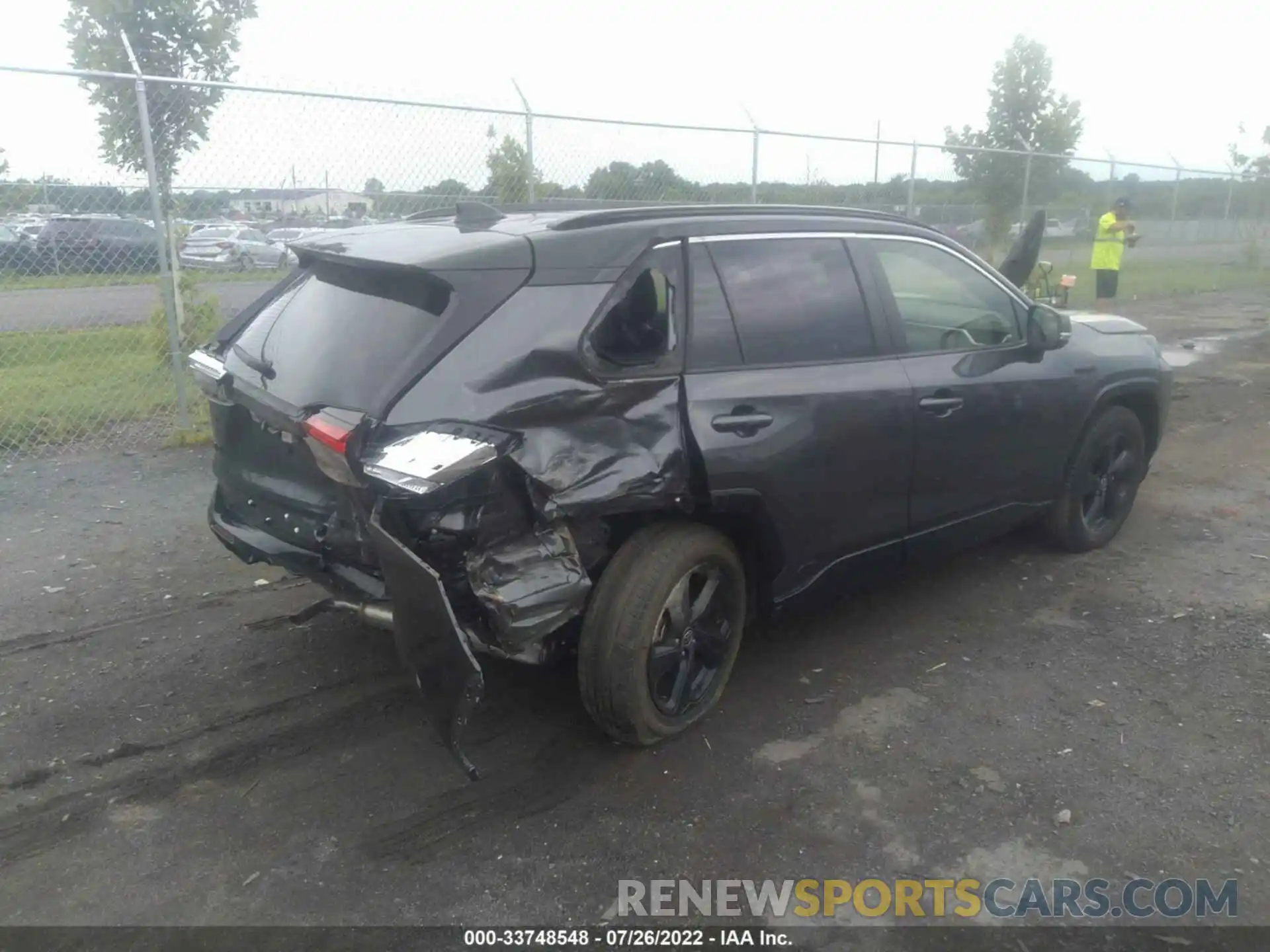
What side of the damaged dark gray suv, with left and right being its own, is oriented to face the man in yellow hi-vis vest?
front

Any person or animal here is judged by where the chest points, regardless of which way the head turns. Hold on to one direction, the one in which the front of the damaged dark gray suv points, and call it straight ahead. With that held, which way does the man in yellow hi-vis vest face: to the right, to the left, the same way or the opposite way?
to the right

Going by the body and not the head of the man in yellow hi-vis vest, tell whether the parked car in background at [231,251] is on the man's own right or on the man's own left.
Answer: on the man's own right

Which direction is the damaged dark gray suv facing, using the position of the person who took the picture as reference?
facing away from the viewer and to the right of the viewer

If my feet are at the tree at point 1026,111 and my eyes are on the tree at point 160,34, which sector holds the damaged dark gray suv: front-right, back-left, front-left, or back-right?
front-left

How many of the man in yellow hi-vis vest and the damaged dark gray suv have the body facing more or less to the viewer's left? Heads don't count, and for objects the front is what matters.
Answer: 0

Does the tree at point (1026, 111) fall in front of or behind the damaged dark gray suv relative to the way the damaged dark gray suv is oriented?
in front

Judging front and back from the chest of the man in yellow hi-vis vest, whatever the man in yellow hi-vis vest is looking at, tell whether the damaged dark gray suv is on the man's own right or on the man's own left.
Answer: on the man's own right

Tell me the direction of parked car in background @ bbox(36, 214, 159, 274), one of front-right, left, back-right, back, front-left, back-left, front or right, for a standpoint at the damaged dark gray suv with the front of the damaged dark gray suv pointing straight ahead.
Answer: left

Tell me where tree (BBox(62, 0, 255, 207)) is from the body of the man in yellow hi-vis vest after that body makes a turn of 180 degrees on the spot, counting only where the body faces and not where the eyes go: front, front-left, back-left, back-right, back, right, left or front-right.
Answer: front-left

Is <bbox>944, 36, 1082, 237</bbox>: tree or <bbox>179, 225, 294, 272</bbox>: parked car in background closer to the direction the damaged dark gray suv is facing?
the tree
